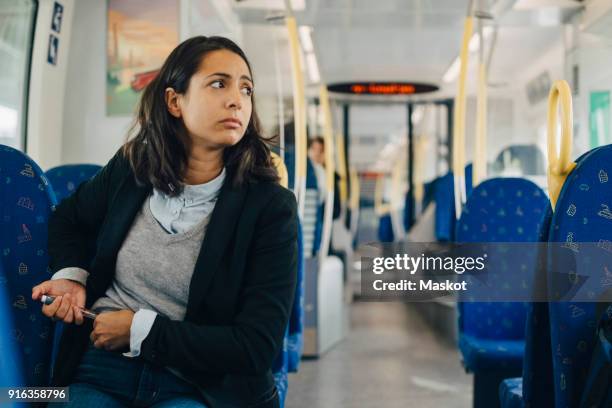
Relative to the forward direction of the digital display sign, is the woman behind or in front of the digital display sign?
in front

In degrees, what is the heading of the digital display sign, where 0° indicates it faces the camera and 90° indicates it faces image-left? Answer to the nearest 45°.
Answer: approximately 0°

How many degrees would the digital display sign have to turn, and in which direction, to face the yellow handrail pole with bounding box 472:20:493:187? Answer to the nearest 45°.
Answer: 0° — it already faces it

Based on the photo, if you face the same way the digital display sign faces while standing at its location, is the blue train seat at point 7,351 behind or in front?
in front

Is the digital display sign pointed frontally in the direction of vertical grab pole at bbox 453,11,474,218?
yes

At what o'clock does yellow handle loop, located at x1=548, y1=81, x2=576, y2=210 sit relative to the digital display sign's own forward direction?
The yellow handle loop is roughly at 12 o'clock from the digital display sign.

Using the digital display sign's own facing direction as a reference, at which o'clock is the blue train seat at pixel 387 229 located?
The blue train seat is roughly at 6 o'clock from the digital display sign.

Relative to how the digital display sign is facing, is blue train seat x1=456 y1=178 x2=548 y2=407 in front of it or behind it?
in front

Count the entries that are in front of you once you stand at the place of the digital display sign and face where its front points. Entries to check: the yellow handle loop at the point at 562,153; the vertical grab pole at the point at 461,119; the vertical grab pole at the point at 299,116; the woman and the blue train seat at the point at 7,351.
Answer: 5

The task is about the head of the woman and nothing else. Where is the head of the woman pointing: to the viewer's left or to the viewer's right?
to the viewer's right
